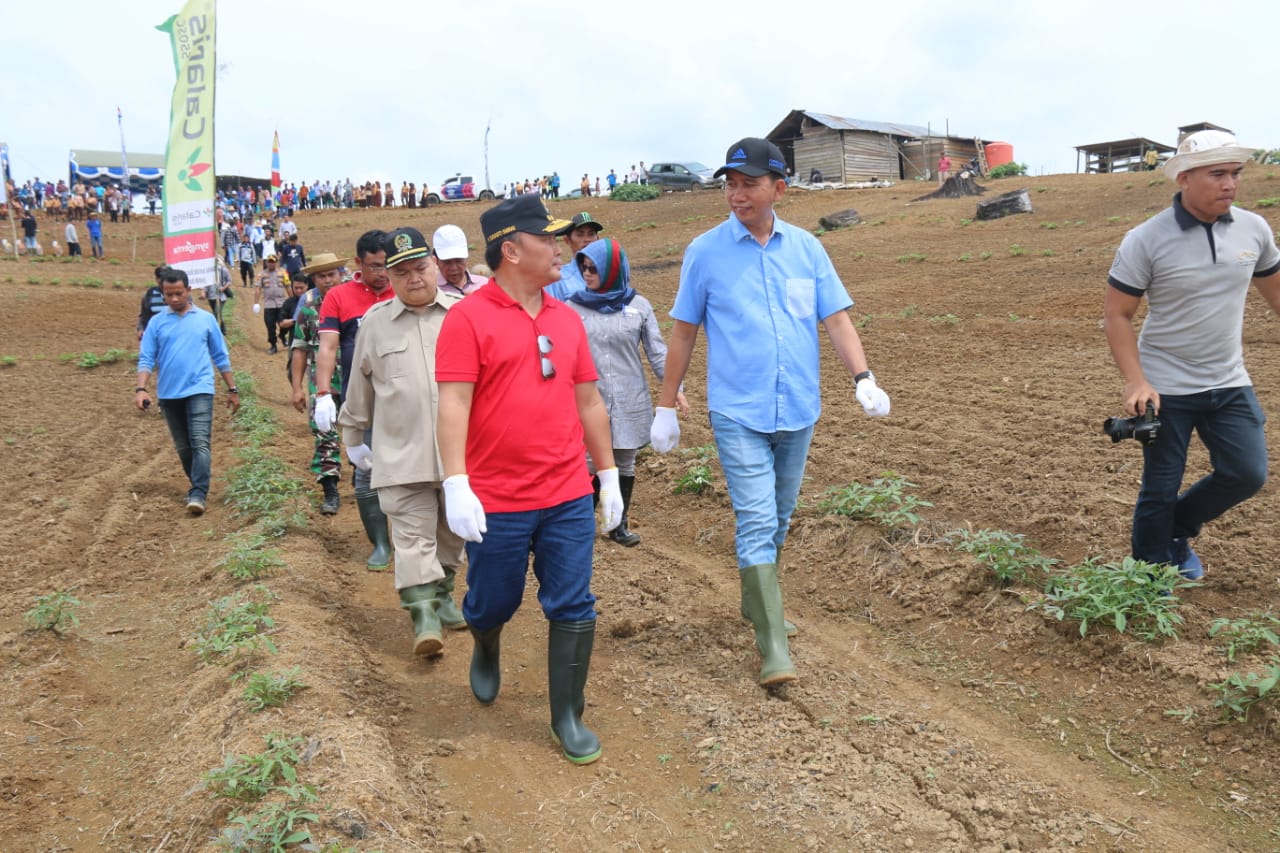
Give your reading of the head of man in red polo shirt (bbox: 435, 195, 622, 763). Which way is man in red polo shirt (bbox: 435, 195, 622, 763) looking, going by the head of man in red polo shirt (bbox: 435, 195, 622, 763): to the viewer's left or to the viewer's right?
to the viewer's right

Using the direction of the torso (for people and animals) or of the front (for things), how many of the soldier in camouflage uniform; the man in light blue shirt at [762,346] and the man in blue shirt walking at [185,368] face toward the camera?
3

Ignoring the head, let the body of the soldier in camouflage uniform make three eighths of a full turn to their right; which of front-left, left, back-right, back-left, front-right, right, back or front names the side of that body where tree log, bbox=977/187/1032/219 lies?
right

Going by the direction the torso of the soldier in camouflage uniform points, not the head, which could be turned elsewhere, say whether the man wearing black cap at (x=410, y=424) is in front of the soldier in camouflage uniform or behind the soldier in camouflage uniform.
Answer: in front

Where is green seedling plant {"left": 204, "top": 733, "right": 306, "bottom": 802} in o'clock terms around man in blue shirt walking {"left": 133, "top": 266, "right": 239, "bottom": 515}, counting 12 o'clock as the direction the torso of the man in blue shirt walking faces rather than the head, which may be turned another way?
The green seedling plant is roughly at 12 o'clock from the man in blue shirt walking.

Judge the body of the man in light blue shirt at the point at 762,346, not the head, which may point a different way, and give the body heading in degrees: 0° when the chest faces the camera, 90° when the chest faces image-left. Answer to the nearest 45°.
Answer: approximately 0°
